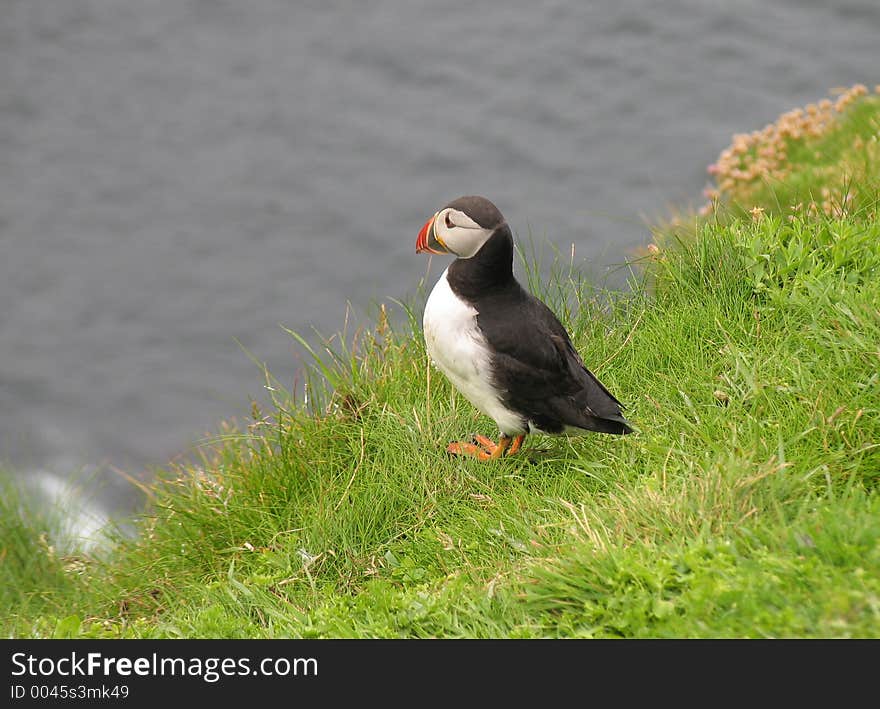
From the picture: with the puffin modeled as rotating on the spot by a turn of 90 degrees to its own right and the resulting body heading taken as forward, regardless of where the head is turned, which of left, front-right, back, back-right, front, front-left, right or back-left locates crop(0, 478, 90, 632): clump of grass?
left

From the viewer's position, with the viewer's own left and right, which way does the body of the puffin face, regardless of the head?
facing to the left of the viewer
